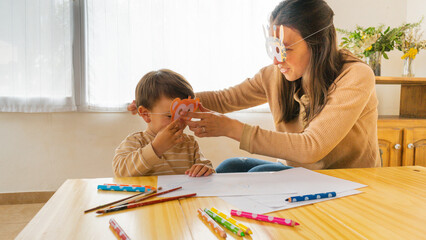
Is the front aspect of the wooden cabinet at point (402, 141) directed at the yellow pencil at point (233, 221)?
yes

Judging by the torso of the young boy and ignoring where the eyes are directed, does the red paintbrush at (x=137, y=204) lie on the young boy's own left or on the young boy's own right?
on the young boy's own right

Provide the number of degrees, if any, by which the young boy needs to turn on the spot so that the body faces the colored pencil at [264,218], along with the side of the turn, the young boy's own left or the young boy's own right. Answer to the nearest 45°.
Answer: approximately 45° to the young boy's own right

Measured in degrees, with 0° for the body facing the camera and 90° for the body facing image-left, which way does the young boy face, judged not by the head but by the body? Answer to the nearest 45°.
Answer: approximately 315°

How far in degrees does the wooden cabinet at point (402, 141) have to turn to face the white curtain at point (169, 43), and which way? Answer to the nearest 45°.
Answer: approximately 90° to its right

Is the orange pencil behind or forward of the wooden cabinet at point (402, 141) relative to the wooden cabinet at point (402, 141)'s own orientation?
forward

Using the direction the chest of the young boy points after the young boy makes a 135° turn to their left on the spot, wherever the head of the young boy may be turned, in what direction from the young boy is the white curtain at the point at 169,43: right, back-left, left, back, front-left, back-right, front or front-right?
front

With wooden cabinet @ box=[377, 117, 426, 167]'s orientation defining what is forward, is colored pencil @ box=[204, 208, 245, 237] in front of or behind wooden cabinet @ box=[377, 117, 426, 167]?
in front

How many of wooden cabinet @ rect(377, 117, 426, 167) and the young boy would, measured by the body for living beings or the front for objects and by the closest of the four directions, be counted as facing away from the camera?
0

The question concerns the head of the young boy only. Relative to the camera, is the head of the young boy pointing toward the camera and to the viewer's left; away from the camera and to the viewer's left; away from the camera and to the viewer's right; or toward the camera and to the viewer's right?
toward the camera and to the viewer's right

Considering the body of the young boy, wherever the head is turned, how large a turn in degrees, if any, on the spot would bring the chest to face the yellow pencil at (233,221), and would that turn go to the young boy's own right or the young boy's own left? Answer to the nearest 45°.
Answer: approximately 45° to the young boy's own right
